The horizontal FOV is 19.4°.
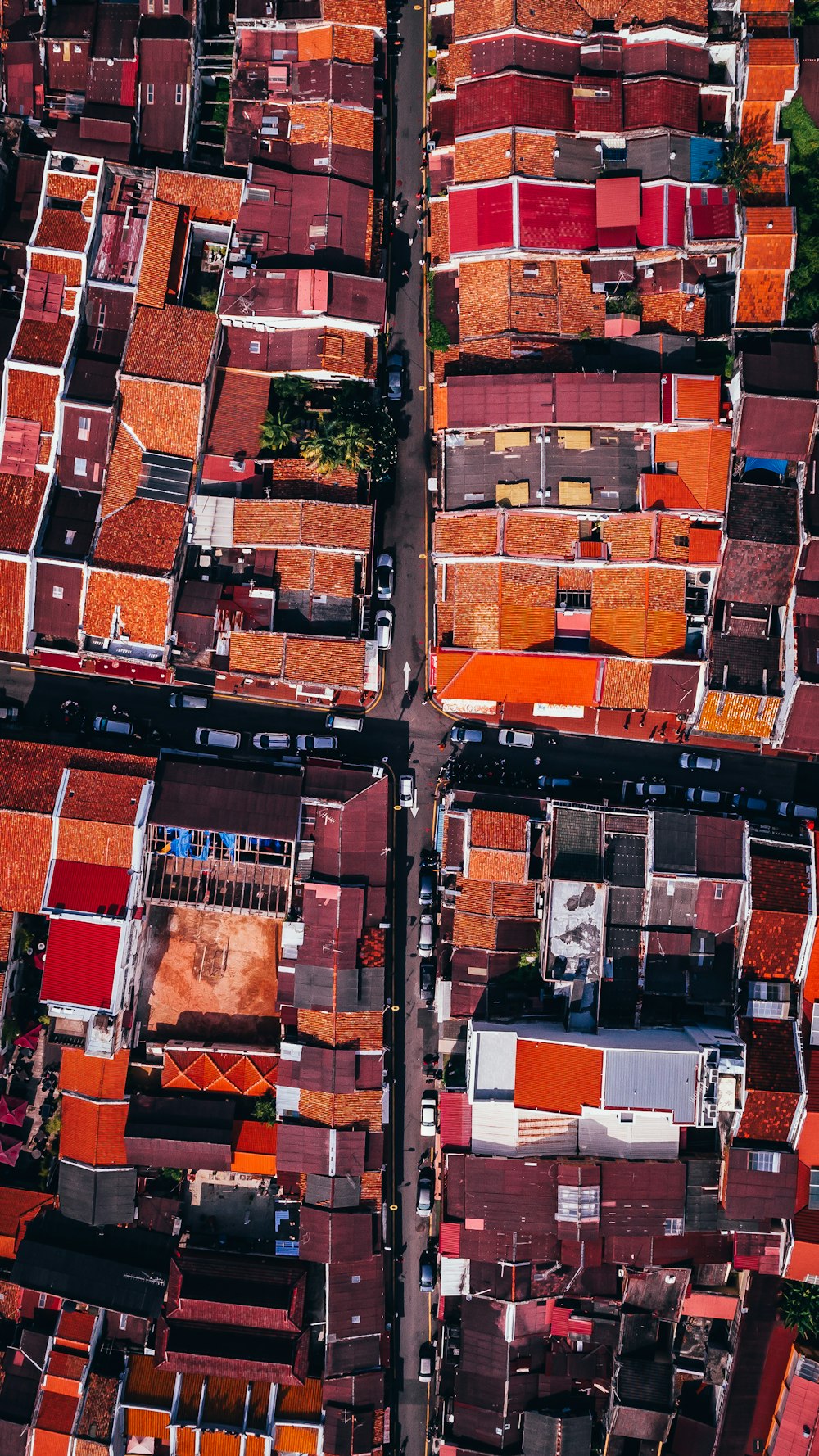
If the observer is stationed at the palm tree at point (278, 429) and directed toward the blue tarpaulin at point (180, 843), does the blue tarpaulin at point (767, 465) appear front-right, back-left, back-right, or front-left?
back-left

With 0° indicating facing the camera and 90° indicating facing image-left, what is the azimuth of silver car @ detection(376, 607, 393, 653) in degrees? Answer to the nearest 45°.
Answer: approximately 180°

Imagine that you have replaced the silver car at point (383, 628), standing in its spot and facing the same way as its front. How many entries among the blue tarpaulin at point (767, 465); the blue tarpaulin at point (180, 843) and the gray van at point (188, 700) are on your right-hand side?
1

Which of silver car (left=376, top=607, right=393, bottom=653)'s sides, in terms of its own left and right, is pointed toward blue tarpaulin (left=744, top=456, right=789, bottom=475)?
right

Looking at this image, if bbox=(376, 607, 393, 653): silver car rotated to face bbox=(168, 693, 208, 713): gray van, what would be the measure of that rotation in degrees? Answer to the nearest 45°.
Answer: approximately 90° to its left

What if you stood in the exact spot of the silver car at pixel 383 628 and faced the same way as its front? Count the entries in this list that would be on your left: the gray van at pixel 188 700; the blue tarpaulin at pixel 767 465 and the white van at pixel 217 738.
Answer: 2

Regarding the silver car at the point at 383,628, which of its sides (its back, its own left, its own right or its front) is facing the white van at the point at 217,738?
left

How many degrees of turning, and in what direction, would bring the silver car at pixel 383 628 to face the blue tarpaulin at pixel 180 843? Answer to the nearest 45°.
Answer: approximately 135° to its left
